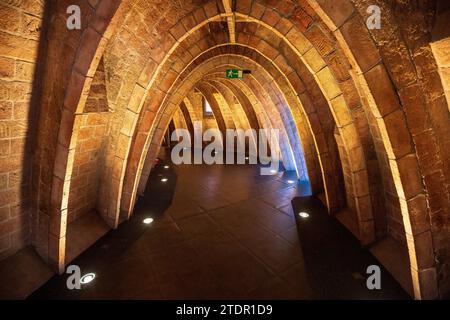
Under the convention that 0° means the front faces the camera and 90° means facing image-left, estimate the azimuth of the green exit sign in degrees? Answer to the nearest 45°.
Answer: approximately 0°
